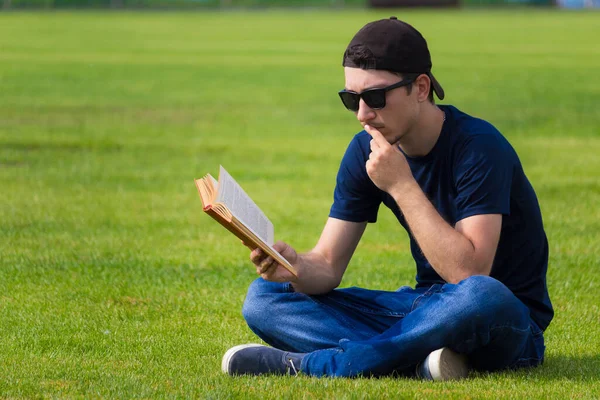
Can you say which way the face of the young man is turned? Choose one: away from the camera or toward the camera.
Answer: toward the camera
